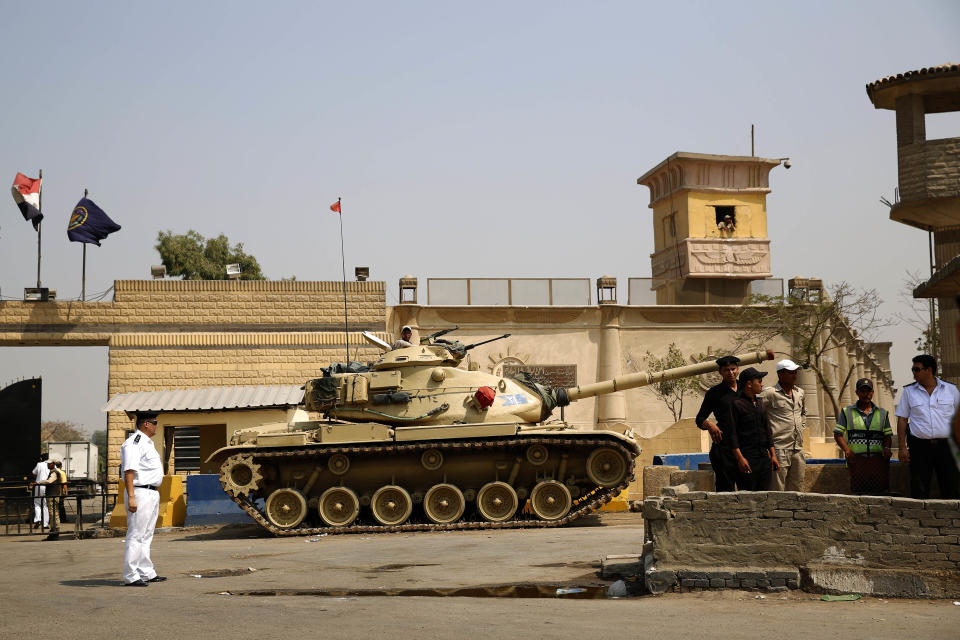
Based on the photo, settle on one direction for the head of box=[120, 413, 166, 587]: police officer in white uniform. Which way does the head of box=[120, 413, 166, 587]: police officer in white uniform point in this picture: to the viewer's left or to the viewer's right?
to the viewer's right

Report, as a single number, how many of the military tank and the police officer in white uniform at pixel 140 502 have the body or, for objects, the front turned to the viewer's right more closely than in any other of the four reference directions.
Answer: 2

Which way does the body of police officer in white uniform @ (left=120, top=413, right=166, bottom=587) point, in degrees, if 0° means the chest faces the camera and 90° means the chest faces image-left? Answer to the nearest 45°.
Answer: approximately 270°

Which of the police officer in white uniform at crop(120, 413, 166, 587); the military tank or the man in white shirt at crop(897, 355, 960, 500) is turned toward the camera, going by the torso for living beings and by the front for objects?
the man in white shirt

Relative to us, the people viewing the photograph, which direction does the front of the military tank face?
facing to the right of the viewer

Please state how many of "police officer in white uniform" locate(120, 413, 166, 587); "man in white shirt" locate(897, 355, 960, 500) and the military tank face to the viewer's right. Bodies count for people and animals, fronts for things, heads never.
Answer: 2

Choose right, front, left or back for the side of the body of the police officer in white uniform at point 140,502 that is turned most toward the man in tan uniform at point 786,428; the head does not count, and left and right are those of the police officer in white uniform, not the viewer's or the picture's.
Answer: front

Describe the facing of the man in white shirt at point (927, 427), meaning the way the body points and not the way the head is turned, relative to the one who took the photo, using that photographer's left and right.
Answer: facing the viewer

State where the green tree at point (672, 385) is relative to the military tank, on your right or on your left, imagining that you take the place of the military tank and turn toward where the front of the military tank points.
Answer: on your left

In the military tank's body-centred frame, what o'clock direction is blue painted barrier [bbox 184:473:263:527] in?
The blue painted barrier is roughly at 7 o'clock from the military tank.

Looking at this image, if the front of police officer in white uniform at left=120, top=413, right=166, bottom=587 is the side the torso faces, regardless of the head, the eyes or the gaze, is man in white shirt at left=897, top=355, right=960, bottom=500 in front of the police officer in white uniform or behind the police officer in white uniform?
in front

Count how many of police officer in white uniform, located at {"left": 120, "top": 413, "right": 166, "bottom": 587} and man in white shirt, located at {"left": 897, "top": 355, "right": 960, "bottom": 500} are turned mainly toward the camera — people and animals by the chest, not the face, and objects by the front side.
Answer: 1
